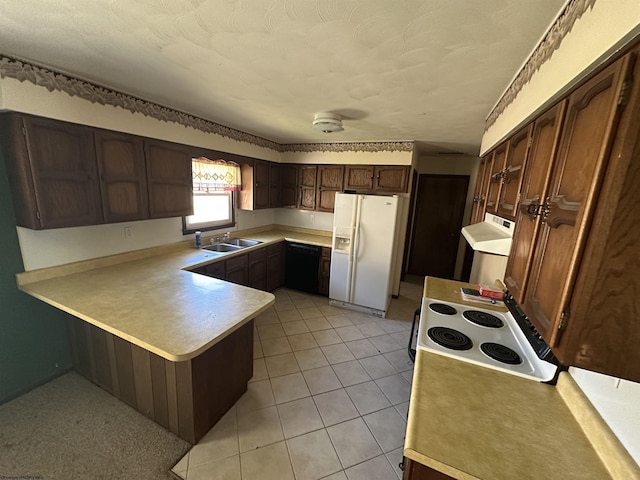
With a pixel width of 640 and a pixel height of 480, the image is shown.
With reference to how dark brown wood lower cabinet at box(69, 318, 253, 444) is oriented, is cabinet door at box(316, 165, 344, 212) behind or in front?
in front

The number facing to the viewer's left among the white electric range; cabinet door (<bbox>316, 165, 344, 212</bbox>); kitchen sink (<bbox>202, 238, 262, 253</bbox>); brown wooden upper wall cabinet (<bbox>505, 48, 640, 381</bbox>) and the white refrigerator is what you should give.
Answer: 2

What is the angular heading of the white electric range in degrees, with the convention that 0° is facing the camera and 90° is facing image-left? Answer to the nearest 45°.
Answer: approximately 90°

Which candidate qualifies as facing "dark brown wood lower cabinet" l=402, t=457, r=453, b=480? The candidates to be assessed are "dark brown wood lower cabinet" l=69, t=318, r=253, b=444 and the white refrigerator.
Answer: the white refrigerator

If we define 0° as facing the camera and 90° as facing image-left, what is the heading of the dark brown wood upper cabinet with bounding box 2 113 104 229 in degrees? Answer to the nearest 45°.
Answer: approximately 315°

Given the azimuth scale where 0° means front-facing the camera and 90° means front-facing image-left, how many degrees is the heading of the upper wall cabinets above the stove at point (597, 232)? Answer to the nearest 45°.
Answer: approximately 90°

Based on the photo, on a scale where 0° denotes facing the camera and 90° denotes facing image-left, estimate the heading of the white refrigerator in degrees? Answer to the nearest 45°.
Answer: approximately 0°

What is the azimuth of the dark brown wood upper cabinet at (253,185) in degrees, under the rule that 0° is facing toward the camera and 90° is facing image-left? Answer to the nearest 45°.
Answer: approximately 315°

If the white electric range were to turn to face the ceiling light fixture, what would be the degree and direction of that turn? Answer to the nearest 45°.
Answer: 0° — it already faces it

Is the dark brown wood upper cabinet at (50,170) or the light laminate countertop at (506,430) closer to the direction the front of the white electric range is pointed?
the dark brown wood upper cabinet
